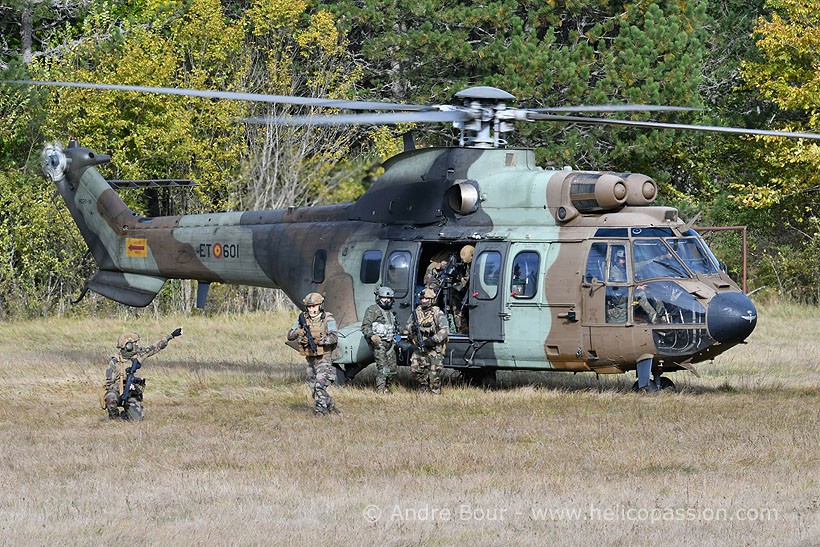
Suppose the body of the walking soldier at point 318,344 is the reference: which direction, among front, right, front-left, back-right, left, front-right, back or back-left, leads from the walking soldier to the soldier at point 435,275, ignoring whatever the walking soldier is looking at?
back-left

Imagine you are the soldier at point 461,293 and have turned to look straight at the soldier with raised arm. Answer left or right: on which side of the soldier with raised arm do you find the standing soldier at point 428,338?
left

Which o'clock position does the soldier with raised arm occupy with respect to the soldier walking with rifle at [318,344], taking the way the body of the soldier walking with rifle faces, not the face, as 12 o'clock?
The soldier with raised arm is roughly at 3 o'clock from the soldier walking with rifle.

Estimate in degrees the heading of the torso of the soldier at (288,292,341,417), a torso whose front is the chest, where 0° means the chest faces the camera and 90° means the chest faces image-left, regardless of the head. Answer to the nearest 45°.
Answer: approximately 0°

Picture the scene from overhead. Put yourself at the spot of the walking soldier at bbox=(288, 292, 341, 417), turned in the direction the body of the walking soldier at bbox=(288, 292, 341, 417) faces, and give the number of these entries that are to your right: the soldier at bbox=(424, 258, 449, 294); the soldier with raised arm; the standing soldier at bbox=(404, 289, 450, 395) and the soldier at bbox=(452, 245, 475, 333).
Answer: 1

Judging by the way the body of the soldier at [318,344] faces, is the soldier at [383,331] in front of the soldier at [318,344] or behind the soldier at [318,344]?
behind

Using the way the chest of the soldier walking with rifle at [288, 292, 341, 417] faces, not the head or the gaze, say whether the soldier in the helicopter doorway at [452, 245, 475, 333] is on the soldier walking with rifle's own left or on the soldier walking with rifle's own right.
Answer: on the soldier walking with rifle's own left

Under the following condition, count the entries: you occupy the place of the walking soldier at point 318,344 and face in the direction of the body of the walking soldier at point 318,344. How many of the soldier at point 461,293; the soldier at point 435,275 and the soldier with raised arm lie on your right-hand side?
1

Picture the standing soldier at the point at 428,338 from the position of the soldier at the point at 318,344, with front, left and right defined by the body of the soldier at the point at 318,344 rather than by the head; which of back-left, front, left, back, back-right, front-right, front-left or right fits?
back-left
